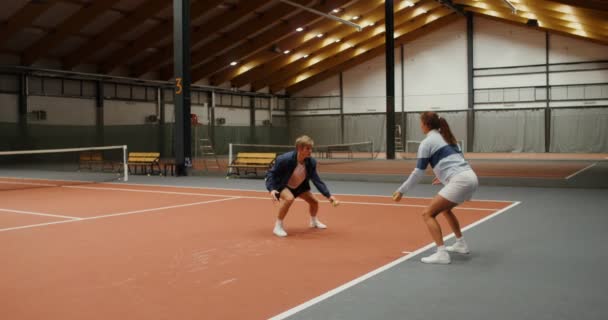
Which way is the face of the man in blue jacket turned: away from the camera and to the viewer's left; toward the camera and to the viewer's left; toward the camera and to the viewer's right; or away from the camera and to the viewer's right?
toward the camera and to the viewer's right

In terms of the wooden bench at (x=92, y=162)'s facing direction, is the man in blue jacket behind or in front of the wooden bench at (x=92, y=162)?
in front

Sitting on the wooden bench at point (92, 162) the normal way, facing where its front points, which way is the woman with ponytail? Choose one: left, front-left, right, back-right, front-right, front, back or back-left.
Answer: front

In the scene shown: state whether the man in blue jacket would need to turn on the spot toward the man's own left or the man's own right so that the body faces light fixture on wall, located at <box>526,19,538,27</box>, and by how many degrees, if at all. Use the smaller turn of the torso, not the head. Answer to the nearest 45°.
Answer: approximately 90° to the man's own left

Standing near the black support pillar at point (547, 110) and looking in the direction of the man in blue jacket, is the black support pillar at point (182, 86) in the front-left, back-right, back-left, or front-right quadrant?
front-right

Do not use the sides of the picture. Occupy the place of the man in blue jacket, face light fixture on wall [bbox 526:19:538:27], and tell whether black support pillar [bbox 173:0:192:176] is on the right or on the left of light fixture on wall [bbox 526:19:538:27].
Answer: left

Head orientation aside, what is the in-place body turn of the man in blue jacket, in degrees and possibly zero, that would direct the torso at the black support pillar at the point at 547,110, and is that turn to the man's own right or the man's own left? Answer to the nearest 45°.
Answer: approximately 90° to the man's own left

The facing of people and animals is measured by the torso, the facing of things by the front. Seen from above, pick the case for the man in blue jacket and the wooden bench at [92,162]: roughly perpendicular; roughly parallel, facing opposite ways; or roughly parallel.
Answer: roughly parallel

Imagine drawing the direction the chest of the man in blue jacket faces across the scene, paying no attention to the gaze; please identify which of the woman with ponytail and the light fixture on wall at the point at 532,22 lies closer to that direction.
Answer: the woman with ponytail

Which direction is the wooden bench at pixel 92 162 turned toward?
toward the camera

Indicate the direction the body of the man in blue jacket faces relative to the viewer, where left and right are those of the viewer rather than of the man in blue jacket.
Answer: facing the viewer and to the right of the viewer

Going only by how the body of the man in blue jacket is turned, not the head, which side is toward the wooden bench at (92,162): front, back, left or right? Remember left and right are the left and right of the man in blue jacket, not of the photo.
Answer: back

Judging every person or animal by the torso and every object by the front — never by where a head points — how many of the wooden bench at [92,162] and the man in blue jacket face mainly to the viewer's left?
0

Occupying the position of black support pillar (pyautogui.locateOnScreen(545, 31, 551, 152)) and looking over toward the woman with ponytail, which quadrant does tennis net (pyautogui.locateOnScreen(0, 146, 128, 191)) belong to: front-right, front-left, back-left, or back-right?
front-right

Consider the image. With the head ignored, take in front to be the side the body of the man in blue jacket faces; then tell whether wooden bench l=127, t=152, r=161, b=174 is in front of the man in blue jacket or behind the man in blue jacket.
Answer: behind
